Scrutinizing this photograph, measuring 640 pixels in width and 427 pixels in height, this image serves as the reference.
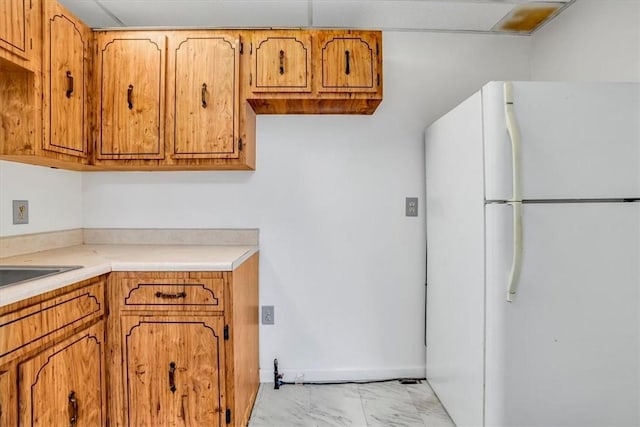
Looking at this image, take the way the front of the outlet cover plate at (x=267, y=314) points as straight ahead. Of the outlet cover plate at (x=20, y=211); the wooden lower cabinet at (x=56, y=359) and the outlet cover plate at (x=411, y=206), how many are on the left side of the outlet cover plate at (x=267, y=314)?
1

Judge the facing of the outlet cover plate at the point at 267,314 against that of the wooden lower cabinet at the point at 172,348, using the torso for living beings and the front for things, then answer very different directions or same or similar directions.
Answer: same or similar directions

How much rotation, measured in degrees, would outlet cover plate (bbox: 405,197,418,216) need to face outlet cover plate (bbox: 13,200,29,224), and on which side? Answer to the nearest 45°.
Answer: approximately 45° to its right

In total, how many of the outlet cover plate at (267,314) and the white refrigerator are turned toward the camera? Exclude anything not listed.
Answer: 2

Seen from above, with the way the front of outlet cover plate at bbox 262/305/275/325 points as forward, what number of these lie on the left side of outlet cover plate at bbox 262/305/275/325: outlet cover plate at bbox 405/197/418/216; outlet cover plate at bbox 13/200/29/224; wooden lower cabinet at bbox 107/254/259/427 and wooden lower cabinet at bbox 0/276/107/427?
1

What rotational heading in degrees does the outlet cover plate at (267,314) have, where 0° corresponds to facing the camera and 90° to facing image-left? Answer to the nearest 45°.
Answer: approximately 0°

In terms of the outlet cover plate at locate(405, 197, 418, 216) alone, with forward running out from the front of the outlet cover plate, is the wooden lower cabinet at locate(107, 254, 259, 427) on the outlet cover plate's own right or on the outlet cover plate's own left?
on the outlet cover plate's own right

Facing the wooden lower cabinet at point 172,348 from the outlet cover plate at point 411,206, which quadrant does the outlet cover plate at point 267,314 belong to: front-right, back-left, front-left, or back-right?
front-right

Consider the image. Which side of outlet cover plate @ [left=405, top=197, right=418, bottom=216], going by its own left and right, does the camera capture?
front

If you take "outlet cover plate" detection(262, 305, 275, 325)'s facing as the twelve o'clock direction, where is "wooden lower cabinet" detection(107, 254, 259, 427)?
The wooden lower cabinet is roughly at 1 o'clock from the outlet cover plate.

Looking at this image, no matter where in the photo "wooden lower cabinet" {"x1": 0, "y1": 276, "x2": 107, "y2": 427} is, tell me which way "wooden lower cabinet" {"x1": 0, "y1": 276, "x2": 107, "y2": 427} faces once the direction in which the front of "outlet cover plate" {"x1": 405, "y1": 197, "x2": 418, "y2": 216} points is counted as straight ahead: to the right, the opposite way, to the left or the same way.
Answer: to the left

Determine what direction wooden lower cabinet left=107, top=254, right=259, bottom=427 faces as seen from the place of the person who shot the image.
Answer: facing the viewer

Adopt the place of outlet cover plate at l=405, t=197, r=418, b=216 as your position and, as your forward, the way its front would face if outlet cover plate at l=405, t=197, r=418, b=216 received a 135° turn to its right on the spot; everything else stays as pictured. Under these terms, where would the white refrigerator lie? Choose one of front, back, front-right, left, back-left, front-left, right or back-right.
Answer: back
